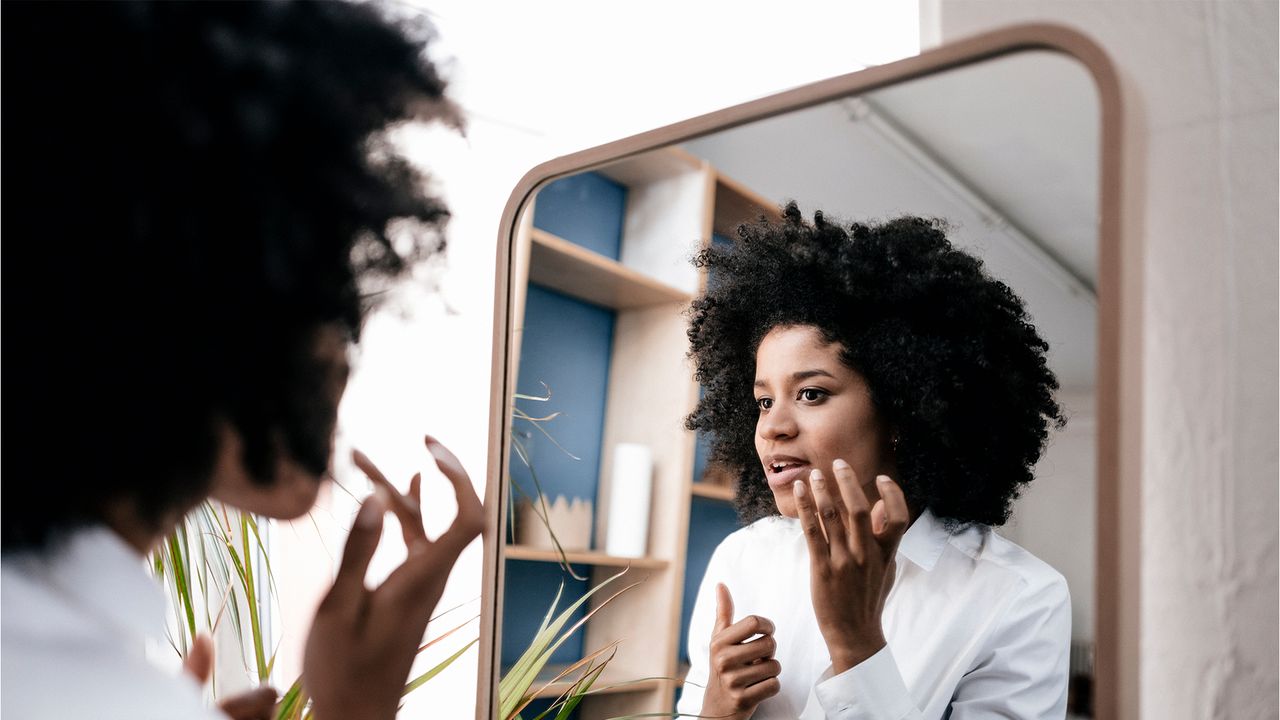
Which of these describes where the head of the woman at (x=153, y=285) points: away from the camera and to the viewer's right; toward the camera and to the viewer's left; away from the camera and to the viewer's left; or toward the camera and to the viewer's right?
away from the camera and to the viewer's right

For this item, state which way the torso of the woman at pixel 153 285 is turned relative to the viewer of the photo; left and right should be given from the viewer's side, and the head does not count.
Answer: facing away from the viewer and to the right of the viewer
